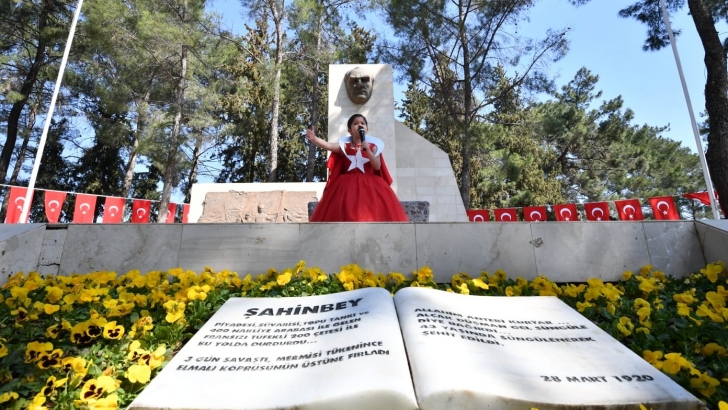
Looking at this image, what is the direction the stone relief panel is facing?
toward the camera

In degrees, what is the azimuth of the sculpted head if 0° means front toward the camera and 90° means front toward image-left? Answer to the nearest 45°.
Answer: approximately 0°

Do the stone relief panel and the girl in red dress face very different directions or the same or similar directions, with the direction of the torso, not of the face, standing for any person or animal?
same or similar directions

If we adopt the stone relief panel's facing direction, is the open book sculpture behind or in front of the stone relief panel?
in front

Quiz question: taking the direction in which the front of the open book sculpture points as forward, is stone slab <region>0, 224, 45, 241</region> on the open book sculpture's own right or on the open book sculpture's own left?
on the open book sculpture's own right

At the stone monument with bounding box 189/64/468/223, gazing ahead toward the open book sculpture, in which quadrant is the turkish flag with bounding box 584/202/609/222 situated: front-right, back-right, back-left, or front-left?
back-left

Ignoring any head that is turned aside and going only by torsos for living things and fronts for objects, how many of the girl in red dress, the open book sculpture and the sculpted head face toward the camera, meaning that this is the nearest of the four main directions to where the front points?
3

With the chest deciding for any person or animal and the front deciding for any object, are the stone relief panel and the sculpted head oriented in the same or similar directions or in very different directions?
same or similar directions

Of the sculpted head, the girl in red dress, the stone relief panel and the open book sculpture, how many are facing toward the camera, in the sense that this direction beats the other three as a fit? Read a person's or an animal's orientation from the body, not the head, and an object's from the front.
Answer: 4

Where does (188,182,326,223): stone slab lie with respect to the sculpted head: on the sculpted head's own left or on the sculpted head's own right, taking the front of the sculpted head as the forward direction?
on the sculpted head's own right

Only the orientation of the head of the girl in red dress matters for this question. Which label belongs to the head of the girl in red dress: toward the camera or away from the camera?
toward the camera
